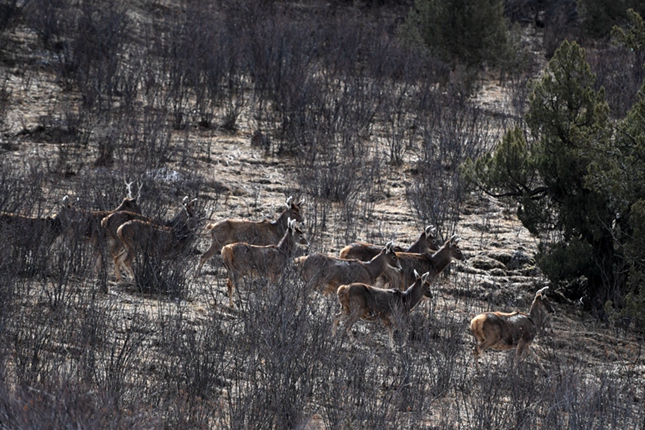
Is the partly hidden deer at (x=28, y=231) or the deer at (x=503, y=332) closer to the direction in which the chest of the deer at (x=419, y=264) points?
the deer

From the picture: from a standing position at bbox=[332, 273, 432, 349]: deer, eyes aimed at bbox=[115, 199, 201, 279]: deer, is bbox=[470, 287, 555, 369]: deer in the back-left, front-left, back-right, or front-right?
back-right

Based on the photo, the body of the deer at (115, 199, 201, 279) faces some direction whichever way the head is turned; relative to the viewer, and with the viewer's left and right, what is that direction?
facing to the right of the viewer

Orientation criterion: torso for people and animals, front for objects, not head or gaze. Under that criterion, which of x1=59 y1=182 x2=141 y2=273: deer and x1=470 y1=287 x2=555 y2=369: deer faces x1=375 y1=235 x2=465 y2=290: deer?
x1=59 y1=182 x2=141 y2=273: deer

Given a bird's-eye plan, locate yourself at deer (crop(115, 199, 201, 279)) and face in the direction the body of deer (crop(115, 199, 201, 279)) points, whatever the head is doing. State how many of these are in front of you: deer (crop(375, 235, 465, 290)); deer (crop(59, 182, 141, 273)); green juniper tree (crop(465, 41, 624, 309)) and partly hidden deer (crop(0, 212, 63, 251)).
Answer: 2

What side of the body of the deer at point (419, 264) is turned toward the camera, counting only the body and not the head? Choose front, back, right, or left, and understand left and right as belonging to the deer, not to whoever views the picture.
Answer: right

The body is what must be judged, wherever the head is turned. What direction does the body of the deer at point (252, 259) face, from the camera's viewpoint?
to the viewer's right

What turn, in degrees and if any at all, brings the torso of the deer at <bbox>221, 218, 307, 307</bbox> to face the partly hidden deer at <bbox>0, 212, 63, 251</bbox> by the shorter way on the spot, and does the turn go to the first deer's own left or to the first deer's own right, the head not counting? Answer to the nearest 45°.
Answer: approximately 180°

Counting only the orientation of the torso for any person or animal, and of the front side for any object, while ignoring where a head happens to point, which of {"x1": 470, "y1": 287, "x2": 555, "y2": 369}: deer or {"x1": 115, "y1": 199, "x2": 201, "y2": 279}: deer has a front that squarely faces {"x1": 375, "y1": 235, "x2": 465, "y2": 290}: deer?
{"x1": 115, "y1": 199, "x2": 201, "y2": 279}: deer

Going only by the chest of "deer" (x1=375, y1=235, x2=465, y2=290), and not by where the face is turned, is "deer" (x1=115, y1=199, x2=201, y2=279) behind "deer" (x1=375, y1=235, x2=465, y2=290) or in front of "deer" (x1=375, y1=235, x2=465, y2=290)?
behind

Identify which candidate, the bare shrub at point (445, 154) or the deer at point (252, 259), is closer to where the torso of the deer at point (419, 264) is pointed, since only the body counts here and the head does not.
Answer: the bare shrub

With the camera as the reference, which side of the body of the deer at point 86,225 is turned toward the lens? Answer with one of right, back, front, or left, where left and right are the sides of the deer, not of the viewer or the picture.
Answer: right

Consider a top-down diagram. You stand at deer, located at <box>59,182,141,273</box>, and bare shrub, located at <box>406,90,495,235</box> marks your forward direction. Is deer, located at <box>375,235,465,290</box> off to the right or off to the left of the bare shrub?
right

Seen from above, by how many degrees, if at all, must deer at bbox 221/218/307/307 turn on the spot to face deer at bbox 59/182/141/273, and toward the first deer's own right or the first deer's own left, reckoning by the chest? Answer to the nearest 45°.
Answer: approximately 180°
